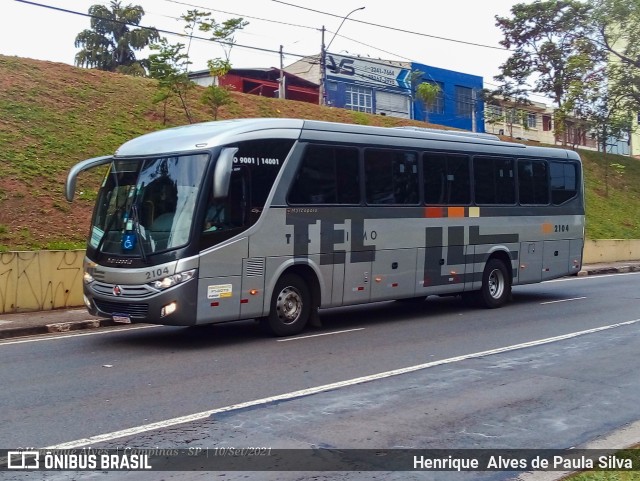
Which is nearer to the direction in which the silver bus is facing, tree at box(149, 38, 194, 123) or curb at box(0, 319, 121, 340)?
the curb

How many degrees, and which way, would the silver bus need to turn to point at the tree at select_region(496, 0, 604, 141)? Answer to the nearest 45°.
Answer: approximately 135° to its right

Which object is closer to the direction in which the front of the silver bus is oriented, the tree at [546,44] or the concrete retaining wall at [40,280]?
the concrete retaining wall

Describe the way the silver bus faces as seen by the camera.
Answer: facing the viewer and to the left of the viewer

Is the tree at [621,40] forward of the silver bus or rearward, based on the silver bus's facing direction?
rearward

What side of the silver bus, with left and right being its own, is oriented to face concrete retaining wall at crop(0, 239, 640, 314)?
right

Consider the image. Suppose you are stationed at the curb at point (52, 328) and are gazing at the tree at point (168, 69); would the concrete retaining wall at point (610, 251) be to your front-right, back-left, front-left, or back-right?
front-right

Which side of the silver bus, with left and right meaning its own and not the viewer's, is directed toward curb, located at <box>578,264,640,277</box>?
back

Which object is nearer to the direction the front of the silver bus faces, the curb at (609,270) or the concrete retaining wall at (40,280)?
the concrete retaining wall

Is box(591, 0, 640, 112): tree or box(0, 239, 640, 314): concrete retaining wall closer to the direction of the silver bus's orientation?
the concrete retaining wall

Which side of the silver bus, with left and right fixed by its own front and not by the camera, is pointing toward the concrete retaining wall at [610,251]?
back
